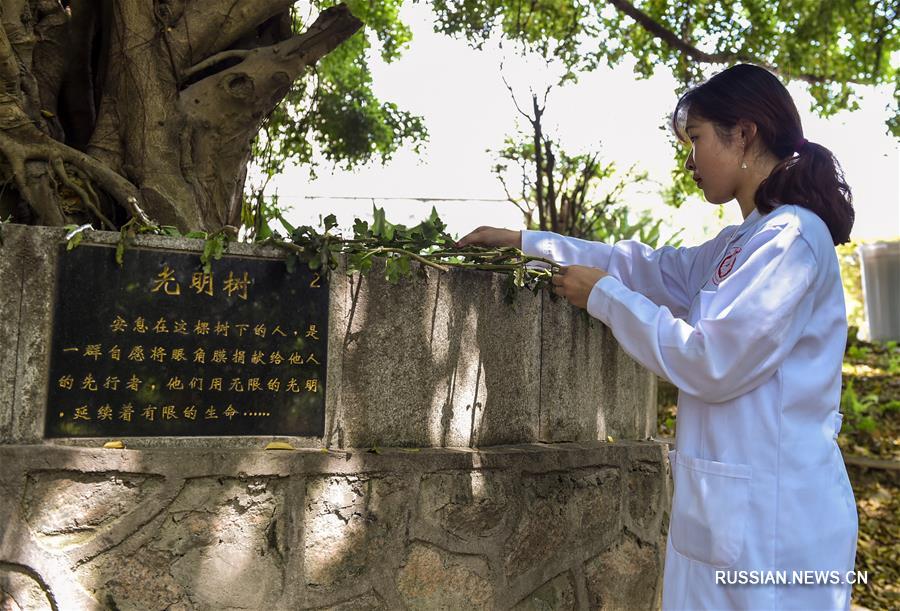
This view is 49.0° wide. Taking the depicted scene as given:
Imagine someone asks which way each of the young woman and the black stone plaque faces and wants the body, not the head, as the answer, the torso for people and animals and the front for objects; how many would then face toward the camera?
1

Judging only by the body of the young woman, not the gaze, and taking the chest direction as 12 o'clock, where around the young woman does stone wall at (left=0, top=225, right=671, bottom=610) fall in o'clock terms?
The stone wall is roughly at 1 o'clock from the young woman.

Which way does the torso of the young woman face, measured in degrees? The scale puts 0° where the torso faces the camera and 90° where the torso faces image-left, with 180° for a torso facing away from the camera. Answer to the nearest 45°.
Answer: approximately 90°

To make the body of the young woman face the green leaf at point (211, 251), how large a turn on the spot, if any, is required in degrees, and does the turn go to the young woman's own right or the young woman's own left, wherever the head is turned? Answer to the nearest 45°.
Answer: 0° — they already face it

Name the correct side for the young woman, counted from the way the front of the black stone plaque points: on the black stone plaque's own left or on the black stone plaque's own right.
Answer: on the black stone plaque's own left

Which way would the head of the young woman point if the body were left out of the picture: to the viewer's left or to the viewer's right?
to the viewer's left

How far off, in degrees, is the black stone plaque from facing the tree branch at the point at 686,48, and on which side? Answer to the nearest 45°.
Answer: approximately 135° to its left

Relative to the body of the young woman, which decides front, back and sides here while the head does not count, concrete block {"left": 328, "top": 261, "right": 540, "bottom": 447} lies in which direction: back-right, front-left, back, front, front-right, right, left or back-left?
front-right

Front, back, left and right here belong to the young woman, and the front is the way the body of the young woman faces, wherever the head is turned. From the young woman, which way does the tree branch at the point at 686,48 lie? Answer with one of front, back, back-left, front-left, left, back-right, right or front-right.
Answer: right

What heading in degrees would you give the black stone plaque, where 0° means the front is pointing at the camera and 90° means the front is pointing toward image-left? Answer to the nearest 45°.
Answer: approximately 0°
